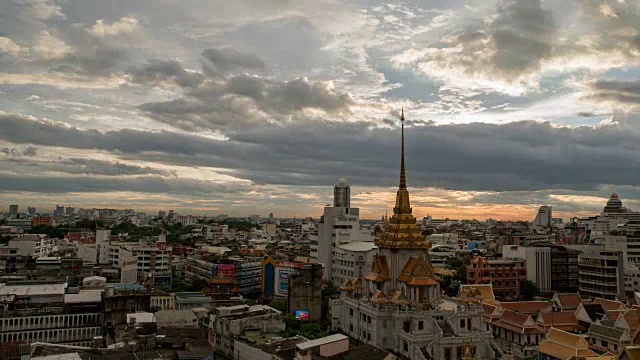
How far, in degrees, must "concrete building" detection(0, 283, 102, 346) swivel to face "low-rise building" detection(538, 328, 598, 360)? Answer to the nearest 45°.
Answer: approximately 45° to its left

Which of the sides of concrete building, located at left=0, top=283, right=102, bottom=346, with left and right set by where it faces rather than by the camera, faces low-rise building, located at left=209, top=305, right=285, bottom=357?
left

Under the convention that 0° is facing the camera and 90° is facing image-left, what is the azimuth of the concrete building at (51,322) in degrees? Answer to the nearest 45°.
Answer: approximately 0°
